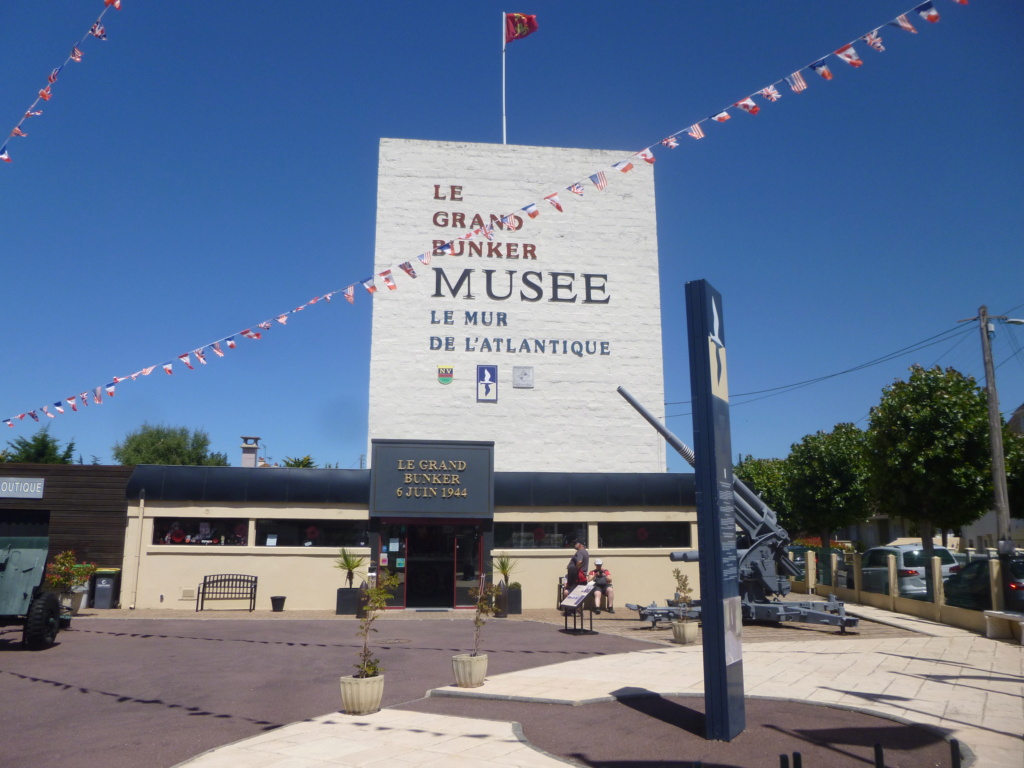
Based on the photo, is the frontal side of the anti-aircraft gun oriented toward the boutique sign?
yes

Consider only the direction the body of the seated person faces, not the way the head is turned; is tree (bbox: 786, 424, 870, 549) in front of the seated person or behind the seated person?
behind

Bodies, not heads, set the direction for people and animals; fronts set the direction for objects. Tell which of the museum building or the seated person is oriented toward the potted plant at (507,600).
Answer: the museum building

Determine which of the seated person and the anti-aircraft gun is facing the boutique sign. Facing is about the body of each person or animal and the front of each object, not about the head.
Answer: the anti-aircraft gun

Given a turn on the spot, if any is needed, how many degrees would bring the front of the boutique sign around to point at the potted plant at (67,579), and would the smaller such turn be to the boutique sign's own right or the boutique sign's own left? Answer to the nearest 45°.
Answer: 0° — it already faces it

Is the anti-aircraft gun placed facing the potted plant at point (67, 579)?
yes

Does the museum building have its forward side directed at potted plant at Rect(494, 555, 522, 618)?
yes

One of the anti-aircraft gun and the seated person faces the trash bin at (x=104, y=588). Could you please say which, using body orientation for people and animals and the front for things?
the anti-aircraft gun

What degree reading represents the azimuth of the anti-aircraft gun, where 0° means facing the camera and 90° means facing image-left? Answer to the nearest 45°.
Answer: approximately 90°
